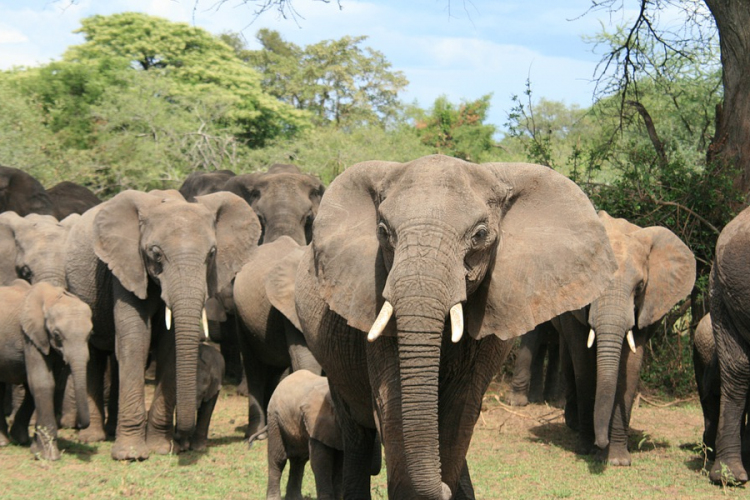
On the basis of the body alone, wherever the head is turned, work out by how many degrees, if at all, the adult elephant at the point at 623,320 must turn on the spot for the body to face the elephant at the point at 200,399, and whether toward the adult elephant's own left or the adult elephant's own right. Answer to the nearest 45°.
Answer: approximately 90° to the adult elephant's own right

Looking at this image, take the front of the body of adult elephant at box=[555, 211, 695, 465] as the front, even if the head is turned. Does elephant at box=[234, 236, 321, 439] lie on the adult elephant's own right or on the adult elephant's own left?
on the adult elephant's own right

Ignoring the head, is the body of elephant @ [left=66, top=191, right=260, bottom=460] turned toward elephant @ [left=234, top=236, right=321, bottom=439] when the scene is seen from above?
no

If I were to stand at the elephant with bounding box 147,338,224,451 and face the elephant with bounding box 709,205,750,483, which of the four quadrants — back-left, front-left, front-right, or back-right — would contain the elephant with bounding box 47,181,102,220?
back-left

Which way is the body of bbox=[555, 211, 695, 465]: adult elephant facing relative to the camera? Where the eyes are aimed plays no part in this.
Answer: toward the camera

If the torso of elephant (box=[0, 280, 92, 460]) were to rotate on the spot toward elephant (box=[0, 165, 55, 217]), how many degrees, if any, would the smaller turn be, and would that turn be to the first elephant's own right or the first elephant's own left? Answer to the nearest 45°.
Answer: approximately 135° to the first elephant's own left

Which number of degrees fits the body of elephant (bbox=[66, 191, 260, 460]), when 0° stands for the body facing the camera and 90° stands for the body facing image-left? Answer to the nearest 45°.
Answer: approximately 315°

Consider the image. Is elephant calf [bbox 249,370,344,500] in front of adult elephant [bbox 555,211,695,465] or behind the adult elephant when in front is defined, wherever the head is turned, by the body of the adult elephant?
in front

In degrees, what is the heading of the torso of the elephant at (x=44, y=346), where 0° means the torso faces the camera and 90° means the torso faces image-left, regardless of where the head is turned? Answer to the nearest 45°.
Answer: approximately 315°

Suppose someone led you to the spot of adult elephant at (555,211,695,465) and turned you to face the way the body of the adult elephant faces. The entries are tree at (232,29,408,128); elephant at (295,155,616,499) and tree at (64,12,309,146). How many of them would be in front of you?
1

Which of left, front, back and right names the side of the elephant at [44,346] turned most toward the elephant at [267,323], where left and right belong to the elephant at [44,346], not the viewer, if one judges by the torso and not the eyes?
left

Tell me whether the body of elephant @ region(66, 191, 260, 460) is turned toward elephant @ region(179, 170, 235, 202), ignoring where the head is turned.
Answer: no
